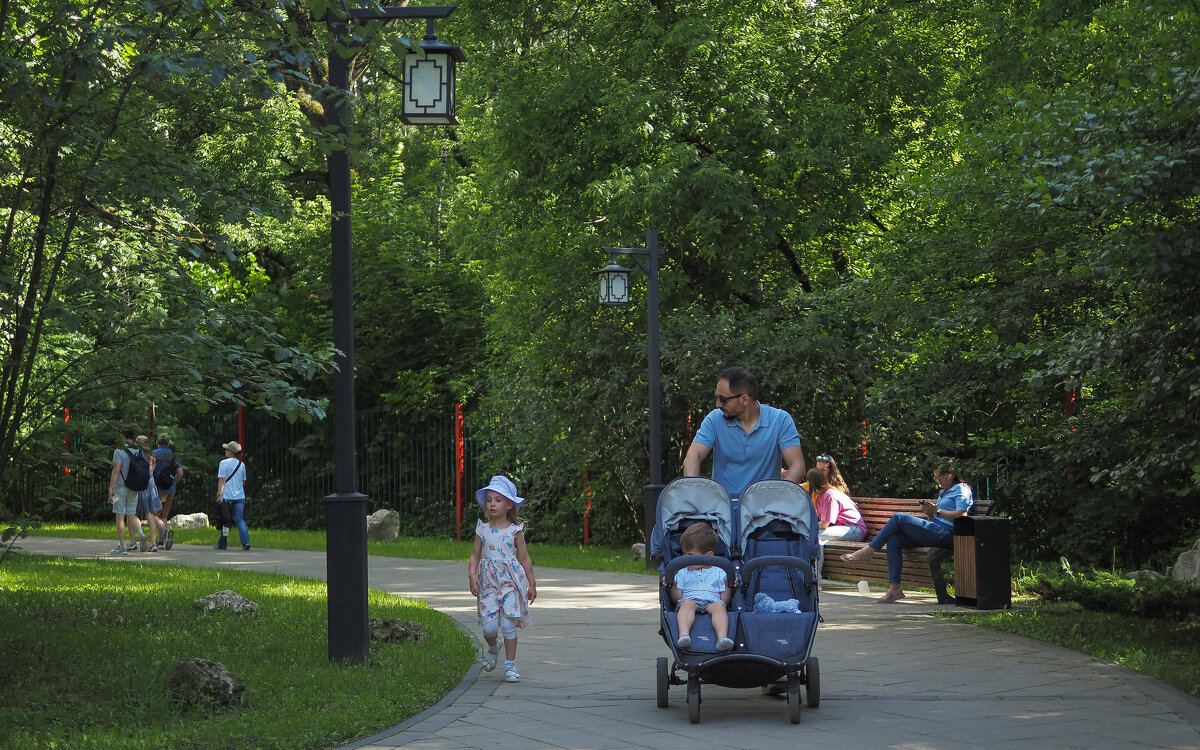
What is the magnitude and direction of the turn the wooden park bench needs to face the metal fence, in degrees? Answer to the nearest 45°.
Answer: approximately 90° to its right

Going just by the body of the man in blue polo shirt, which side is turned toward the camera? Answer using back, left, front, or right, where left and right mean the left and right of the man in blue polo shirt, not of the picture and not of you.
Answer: front

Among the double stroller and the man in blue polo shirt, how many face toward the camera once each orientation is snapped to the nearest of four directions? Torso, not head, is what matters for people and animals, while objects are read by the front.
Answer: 2

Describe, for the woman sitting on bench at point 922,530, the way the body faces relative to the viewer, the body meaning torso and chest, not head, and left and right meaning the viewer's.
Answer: facing to the left of the viewer

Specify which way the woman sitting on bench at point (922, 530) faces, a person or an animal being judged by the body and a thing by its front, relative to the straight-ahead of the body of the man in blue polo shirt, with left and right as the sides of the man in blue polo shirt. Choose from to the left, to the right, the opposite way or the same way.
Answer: to the right

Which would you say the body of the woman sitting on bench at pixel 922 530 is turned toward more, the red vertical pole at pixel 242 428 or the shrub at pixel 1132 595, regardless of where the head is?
the red vertical pole

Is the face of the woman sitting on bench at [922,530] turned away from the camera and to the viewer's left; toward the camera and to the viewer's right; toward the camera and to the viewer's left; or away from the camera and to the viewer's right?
toward the camera and to the viewer's left

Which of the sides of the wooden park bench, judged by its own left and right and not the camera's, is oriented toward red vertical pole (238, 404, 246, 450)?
right

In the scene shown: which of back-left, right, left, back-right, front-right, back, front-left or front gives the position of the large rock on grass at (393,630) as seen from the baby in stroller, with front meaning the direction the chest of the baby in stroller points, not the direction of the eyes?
back-right

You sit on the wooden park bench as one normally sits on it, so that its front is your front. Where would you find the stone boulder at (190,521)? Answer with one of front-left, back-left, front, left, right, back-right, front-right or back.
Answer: right

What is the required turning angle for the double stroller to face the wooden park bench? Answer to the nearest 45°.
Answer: approximately 180°

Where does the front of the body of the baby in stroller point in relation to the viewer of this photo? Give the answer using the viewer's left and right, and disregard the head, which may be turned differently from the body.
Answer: facing the viewer
